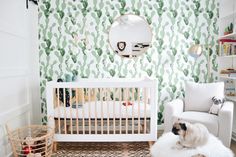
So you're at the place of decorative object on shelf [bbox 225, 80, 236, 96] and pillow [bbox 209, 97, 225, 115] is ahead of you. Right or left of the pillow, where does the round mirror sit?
right

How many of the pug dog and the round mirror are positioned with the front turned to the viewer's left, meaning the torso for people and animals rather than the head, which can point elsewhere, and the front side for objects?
1

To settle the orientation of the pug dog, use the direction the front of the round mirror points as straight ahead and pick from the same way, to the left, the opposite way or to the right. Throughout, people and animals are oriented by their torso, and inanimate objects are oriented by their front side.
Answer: to the right

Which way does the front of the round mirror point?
toward the camera

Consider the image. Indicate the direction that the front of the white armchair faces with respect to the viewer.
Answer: facing the viewer and to the left of the viewer

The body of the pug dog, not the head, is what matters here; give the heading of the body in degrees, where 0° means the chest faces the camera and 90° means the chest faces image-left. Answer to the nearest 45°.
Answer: approximately 90°

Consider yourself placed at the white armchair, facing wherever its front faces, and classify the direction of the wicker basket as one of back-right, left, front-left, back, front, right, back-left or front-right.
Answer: front

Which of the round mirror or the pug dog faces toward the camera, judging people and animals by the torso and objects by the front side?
the round mirror

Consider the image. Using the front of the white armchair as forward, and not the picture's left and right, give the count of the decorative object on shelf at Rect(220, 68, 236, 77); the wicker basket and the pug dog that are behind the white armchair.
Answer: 1

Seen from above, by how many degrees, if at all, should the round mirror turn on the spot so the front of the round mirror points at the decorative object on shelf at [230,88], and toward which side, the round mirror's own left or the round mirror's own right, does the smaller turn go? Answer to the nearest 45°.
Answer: approximately 90° to the round mirror's own left

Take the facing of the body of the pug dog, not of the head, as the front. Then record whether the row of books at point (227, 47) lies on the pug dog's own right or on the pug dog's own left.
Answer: on the pug dog's own right
